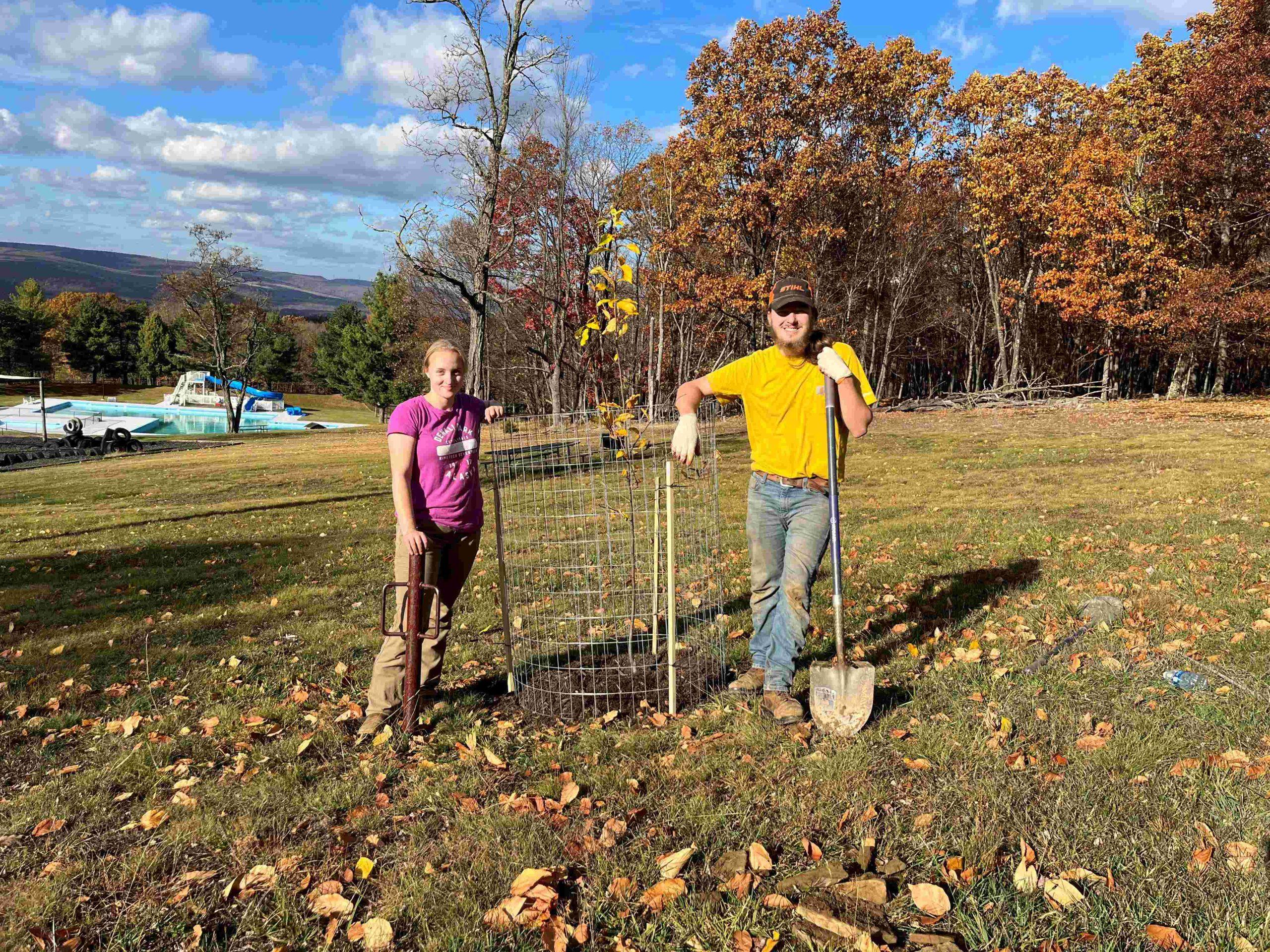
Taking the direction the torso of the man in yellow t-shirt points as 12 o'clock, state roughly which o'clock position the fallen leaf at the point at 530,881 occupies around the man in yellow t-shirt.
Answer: The fallen leaf is roughly at 1 o'clock from the man in yellow t-shirt.

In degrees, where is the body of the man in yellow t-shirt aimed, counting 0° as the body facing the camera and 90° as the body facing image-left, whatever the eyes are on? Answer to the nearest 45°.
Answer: approximately 0°

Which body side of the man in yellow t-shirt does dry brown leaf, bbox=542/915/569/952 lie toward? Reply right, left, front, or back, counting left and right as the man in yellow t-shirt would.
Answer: front

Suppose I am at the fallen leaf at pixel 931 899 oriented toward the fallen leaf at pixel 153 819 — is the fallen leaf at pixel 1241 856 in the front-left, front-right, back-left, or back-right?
back-right

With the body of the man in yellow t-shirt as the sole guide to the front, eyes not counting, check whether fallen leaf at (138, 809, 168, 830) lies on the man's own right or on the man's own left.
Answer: on the man's own right

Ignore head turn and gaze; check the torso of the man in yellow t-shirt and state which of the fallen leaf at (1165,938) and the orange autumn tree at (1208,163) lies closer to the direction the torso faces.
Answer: the fallen leaf

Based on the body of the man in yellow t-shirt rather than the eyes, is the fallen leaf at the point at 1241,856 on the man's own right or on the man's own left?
on the man's own left

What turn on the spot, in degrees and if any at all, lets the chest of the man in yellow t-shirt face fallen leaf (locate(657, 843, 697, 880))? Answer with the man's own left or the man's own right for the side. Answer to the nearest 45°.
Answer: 0° — they already face it

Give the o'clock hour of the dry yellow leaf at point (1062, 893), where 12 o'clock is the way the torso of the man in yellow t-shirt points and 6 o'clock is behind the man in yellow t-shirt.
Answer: The dry yellow leaf is roughly at 11 o'clock from the man in yellow t-shirt.

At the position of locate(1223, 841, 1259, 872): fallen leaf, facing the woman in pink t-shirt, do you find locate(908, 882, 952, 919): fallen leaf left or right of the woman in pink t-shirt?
left
